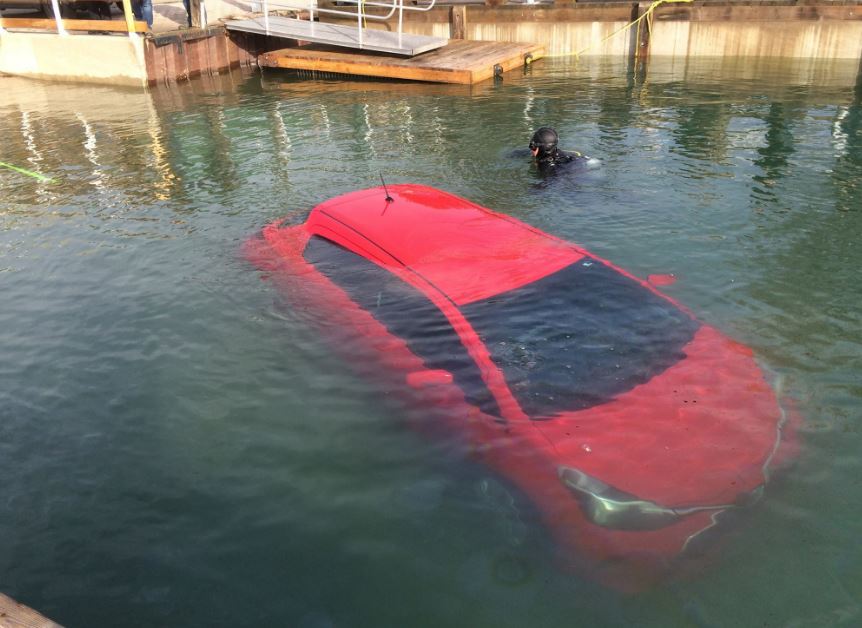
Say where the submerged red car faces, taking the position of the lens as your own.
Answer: facing the viewer and to the right of the viewer

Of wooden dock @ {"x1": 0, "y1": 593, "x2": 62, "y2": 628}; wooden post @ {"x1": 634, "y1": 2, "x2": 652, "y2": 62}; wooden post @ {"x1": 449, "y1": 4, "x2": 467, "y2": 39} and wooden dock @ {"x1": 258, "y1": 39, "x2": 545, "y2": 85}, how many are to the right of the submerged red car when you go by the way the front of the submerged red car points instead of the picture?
1

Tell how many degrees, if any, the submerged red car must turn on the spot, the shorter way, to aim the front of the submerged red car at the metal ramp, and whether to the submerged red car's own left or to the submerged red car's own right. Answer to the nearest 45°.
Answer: approximately 135° to the submerged red car's own left

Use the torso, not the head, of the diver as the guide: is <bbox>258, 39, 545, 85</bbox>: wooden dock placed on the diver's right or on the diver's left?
on the diver's right

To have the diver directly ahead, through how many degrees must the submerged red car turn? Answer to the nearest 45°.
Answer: approximately 135° to its left

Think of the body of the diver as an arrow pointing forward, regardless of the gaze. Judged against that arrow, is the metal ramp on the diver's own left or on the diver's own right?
on the diver's own right

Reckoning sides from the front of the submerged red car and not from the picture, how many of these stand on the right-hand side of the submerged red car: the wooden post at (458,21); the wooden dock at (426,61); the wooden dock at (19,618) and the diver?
1

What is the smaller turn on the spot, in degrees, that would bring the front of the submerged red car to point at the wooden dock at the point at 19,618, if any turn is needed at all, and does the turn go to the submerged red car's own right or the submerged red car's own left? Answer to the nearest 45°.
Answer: approximately 90° to the submerged red car's own right
